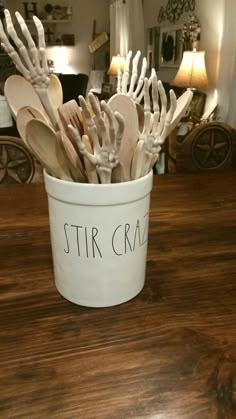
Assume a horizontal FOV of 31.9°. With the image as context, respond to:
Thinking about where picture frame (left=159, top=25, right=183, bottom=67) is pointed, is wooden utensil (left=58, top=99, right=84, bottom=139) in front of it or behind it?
in front

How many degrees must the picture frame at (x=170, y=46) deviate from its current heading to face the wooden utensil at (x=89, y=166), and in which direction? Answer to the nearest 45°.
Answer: approximately 45° to its left

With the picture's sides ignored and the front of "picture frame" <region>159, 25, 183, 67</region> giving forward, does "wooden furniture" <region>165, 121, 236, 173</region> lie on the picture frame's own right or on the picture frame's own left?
on the picture frame's own left

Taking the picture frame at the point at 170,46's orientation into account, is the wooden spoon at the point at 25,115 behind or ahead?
ahead

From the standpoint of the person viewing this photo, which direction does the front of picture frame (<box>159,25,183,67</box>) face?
facing the viewer and to the left of the viewer

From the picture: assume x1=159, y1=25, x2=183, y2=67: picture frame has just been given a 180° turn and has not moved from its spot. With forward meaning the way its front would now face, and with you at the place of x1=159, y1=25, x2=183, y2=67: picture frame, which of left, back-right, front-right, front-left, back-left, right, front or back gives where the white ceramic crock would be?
back-right

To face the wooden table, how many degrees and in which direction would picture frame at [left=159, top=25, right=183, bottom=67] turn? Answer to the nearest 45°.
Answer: approximately 45° to its left

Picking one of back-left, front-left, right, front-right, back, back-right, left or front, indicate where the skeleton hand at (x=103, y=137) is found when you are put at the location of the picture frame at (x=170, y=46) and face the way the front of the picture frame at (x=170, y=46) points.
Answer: front-left
